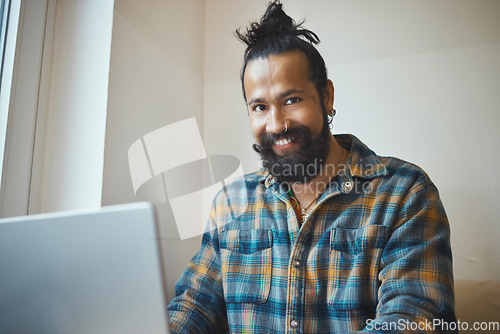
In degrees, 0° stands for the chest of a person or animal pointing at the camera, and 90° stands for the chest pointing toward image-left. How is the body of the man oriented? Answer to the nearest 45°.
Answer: approximately 45°
